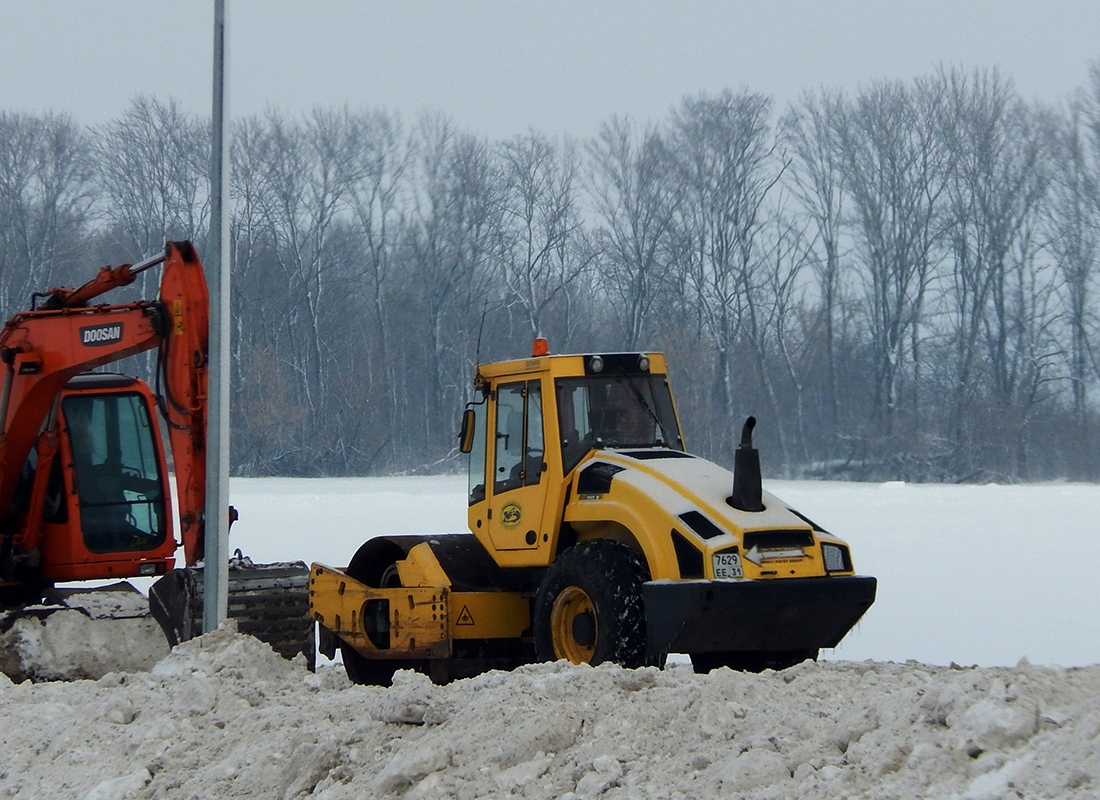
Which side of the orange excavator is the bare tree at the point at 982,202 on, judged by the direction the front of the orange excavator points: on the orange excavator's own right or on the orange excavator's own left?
on the orange excavator's own left

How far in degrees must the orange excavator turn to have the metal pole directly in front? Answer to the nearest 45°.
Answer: approximately 45° to its right

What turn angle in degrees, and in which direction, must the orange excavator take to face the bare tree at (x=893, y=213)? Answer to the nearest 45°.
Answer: approximately 90° to its left

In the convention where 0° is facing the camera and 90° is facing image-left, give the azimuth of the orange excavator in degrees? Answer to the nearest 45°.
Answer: approximately 315°

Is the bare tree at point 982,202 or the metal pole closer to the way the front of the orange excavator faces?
the metal pole

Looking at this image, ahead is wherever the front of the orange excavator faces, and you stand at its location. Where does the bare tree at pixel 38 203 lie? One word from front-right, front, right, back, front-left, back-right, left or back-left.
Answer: back-left

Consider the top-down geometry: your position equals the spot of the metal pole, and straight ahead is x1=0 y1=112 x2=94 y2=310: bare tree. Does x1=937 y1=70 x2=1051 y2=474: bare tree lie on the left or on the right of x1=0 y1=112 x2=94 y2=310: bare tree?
right

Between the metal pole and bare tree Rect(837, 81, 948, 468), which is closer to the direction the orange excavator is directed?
the metal pole

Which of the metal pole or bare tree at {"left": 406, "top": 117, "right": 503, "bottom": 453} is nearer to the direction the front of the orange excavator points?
the metal pole
